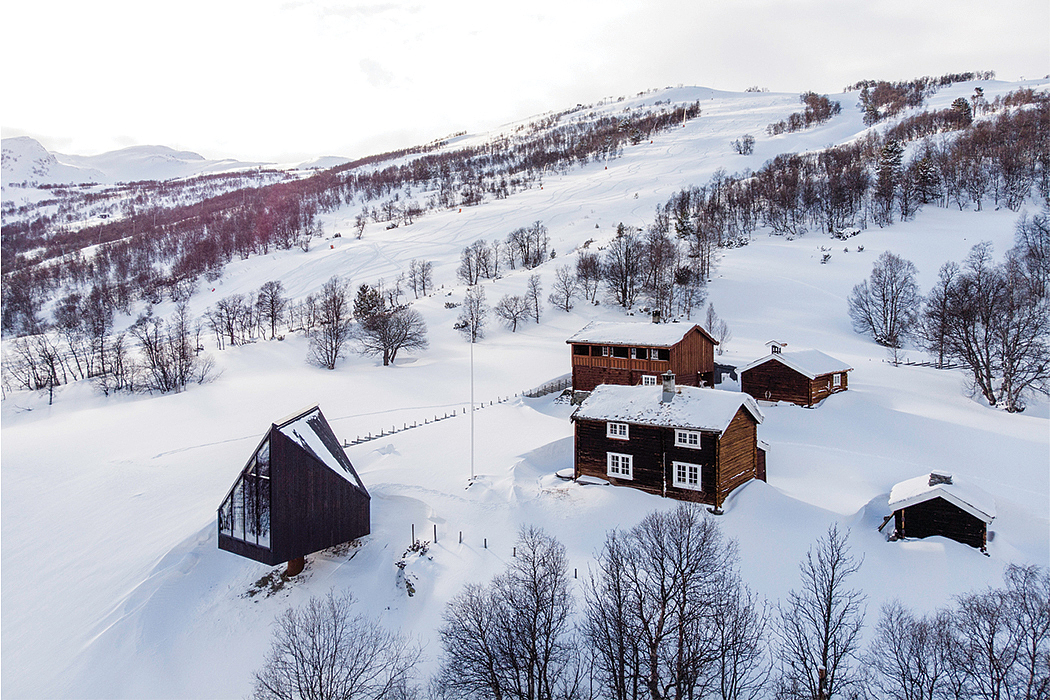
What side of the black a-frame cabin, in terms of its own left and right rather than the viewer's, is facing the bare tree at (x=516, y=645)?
left

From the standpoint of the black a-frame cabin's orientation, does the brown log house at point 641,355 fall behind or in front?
behind

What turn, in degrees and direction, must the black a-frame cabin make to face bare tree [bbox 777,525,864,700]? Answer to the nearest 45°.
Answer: approximately 90° to its left

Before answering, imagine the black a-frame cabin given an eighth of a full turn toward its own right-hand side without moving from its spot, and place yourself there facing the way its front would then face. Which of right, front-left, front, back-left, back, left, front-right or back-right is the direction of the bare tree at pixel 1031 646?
back-left

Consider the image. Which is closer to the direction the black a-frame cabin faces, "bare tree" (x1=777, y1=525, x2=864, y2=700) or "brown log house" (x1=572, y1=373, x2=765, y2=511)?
the bare tree

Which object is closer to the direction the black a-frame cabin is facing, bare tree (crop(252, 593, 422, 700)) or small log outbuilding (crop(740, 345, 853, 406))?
the bare tree

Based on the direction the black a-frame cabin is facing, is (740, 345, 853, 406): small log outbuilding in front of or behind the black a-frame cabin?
behind

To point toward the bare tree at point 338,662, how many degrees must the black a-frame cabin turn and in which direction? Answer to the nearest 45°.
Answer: approximately 45° to its left

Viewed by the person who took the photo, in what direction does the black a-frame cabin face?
facing the viewer and to the left of the viewer

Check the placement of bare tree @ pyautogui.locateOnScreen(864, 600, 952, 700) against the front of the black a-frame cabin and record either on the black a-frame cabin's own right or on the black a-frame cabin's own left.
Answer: on the black a-frame cabin's own left

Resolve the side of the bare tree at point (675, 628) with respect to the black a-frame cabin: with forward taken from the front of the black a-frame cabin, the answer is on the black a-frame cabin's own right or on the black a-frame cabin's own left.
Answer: on the black a-frame cabin's own left
